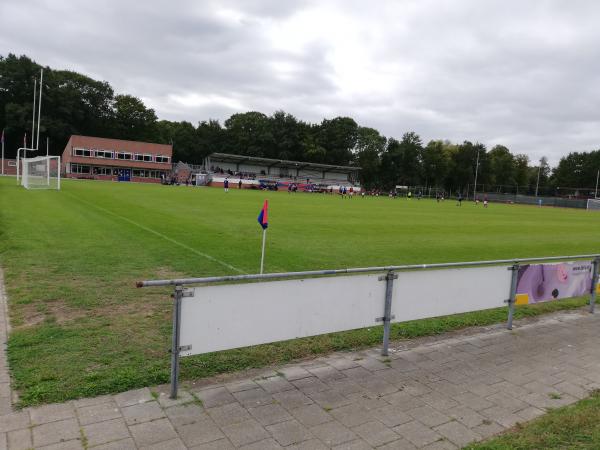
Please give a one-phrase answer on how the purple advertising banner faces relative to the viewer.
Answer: facing the viewer and to the right of the viewer

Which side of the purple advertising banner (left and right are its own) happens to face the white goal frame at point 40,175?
back
